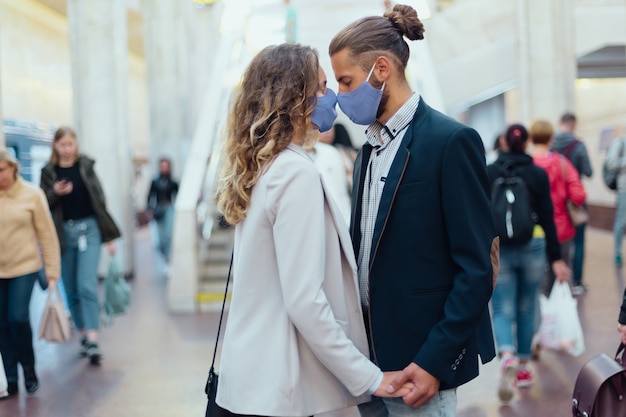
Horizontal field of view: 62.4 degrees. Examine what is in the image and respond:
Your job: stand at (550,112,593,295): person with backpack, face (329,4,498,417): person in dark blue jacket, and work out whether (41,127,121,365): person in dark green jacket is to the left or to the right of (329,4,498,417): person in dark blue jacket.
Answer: right

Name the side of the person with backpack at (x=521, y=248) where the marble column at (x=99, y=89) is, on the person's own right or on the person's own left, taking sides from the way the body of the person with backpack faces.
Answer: on the person's own left

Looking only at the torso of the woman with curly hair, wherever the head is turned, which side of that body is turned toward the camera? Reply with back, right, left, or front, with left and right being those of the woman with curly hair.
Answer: right

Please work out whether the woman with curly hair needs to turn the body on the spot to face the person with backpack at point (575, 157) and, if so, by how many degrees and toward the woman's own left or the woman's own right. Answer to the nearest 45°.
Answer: approximately 45° to the woman's own left

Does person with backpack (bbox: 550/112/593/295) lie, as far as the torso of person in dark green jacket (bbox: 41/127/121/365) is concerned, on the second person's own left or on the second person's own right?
on the second person's own left

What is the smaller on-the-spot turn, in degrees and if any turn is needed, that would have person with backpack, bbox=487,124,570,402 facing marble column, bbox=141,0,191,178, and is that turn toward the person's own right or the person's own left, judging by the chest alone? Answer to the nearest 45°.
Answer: approximately 45° to the person's own left

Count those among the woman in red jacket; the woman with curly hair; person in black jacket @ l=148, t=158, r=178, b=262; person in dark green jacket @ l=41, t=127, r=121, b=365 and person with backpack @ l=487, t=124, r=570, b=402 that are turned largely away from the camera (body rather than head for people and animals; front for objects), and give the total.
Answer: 2

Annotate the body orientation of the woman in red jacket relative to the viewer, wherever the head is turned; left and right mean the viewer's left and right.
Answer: facing away from the viewer

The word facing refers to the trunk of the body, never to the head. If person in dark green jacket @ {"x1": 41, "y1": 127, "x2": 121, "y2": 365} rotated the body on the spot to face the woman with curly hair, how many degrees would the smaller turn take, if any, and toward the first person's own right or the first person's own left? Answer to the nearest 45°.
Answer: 0° — they already face them

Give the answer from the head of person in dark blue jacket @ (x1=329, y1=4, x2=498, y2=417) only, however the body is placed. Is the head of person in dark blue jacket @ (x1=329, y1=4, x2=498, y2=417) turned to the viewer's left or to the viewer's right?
to the viewer's left

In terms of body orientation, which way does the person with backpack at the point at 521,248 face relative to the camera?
away from the camera

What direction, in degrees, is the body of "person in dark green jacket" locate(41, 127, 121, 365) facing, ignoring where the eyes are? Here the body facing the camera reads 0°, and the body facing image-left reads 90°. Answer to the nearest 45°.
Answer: approximately 0°

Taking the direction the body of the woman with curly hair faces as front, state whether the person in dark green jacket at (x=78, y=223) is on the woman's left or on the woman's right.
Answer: on the woman's left

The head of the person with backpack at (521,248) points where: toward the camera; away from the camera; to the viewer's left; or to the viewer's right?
away from the camera

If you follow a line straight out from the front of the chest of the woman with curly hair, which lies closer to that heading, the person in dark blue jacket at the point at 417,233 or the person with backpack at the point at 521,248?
the person in dark blue jacket

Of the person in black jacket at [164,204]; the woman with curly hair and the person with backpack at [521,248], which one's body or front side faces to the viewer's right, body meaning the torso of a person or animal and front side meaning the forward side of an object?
the woman with curly hair

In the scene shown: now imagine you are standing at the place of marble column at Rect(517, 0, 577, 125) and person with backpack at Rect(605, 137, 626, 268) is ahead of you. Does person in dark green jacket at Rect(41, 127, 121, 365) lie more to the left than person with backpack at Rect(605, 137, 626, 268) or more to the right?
right
